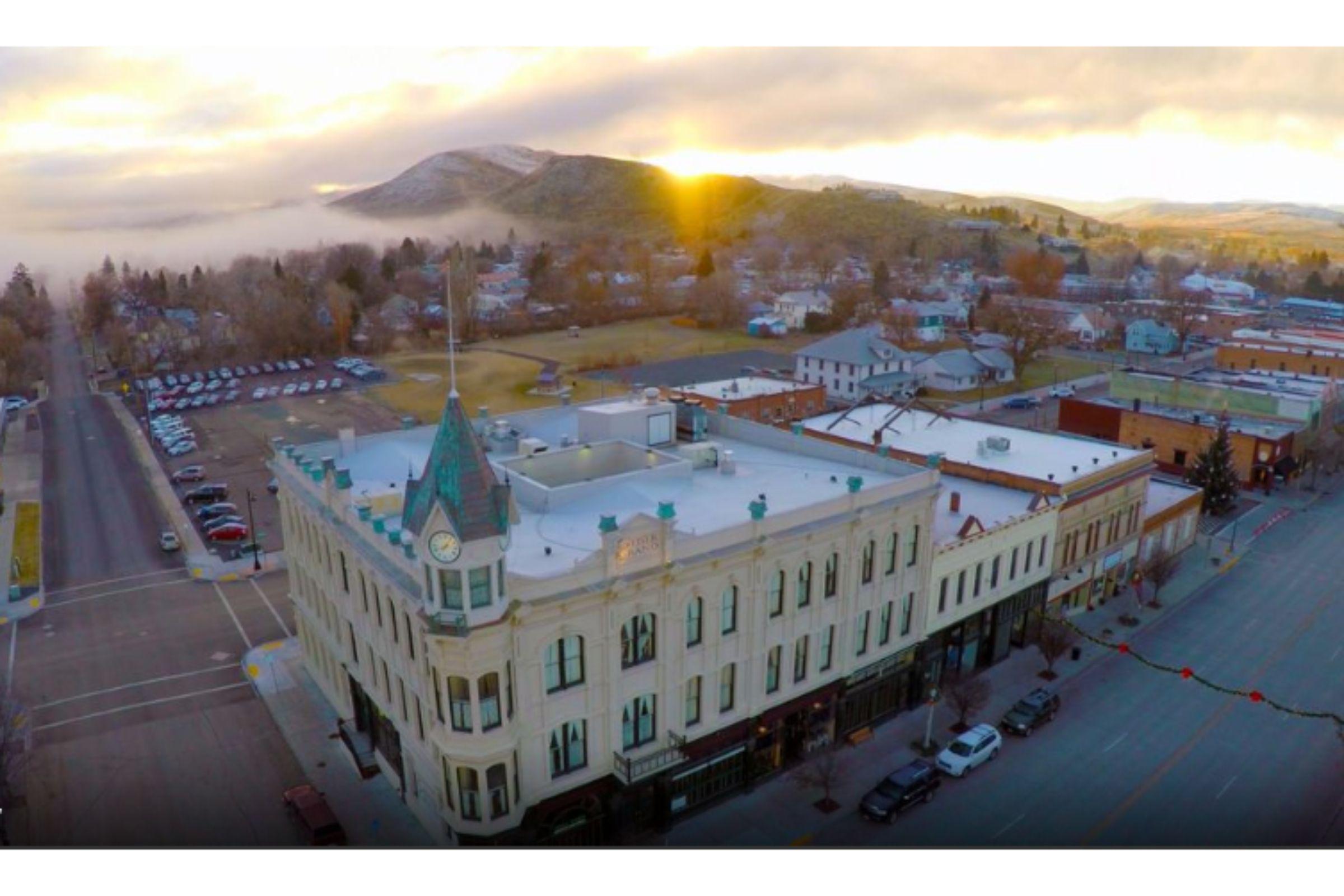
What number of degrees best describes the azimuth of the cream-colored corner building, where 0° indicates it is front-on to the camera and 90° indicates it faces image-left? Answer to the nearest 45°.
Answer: approximately 315°
